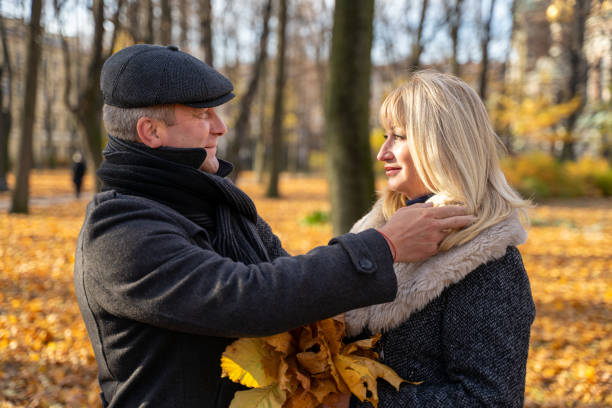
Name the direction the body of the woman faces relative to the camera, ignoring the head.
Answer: to the viewer's left

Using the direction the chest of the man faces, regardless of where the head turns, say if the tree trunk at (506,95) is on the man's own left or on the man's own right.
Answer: on the man's own left

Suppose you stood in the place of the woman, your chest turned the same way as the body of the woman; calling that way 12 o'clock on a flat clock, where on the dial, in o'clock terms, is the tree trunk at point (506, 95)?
The tree trunk is roughly at 3 o'clock from the woman.

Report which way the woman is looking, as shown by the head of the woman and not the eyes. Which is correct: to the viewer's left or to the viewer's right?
to the viewer's left

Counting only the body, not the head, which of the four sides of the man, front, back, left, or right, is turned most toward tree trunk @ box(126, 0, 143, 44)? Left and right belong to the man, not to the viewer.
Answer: left

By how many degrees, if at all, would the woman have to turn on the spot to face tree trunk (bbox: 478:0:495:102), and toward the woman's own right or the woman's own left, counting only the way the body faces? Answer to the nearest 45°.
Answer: approximately 90° to the woman's own right

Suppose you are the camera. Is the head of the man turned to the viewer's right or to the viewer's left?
to the viewer's right

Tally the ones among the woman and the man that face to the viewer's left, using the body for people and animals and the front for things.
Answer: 1

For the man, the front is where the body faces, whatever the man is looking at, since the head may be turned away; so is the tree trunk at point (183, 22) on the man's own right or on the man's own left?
on the man's own left

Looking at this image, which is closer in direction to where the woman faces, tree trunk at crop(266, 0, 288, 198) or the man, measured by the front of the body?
the man

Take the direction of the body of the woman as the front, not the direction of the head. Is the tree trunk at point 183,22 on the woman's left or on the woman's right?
on the woman's right

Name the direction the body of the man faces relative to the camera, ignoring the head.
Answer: to the viewer's right
